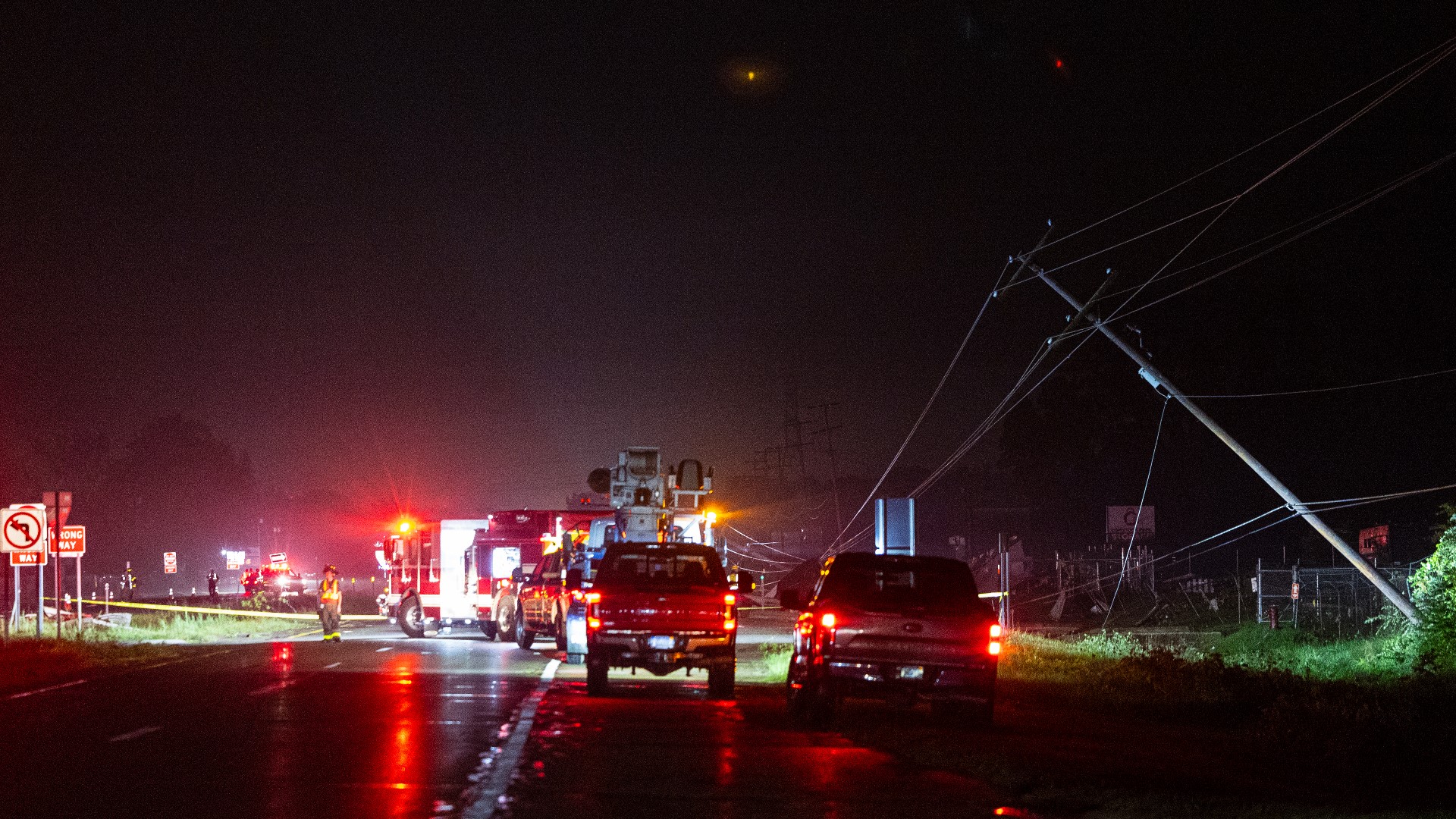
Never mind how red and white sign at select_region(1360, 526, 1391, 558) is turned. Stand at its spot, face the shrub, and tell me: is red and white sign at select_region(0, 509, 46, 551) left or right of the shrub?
right

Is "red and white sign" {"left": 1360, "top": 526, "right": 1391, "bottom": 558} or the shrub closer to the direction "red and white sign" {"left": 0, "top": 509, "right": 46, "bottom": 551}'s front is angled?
the shrub

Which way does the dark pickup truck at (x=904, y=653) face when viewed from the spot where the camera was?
facing away from the viewer

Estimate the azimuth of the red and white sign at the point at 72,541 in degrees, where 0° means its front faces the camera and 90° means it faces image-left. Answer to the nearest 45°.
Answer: approximately 0°

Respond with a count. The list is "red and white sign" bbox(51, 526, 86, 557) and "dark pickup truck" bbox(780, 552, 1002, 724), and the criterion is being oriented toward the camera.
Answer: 1

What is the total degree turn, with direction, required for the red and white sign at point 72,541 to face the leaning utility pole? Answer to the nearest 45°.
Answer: approximately 45° to its left
